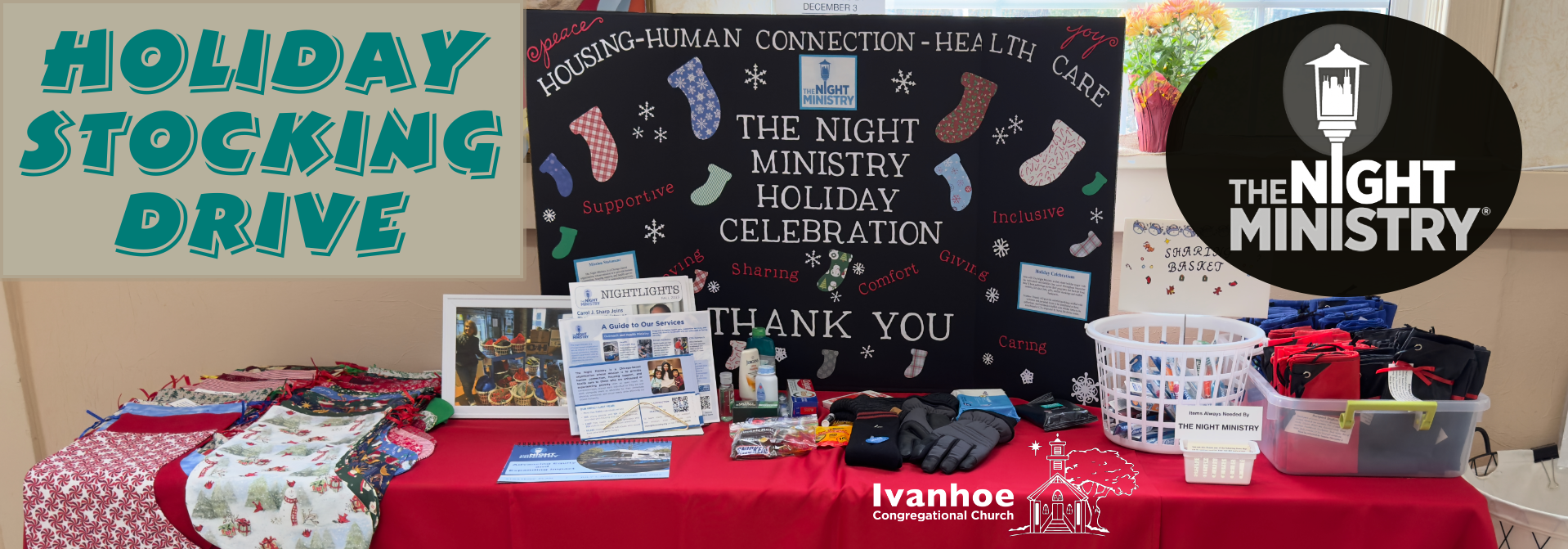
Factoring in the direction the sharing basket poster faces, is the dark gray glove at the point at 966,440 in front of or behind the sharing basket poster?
in front

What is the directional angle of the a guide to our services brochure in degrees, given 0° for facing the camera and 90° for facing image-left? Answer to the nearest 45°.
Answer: approximately 0°

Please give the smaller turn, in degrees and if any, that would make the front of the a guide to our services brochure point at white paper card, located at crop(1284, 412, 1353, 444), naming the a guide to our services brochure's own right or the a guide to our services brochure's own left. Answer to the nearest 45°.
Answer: approximately 45° to the a guide to our services brochure's own left

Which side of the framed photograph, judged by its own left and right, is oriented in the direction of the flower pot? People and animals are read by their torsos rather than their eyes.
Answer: left

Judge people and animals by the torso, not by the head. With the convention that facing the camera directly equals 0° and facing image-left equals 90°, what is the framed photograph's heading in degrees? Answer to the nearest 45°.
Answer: approximately 0°

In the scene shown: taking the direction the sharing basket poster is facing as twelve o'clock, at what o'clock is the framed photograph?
The framed photograph is roughly at 2 o'clock from the sharing basket poster.

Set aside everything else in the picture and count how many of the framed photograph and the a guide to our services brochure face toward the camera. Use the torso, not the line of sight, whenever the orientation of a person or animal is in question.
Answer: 2

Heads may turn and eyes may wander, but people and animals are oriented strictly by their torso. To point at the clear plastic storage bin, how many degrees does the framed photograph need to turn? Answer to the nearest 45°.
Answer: approximately 45° to its left

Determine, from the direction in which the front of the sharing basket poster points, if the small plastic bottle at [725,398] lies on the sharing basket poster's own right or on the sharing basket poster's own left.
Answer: on the sharing basket poster's own right

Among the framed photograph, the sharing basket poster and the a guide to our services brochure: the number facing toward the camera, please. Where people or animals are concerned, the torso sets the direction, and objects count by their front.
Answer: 3
